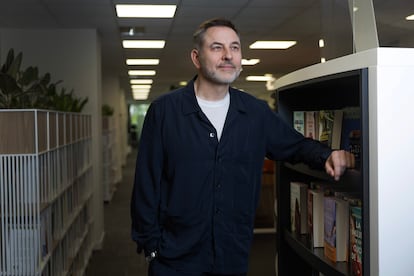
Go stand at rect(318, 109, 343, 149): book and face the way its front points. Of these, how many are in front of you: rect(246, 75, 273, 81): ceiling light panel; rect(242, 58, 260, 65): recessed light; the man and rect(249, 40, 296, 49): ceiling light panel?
1

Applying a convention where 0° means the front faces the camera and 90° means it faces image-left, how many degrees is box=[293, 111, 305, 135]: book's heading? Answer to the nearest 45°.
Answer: approximately 45°

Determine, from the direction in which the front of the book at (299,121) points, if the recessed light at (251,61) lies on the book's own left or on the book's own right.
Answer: on the book's own right

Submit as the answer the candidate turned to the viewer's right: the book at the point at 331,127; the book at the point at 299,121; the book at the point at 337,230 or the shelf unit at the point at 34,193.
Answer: the shelf unit

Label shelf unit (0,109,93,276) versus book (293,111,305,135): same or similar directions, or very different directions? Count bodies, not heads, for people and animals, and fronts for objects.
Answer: very different directions

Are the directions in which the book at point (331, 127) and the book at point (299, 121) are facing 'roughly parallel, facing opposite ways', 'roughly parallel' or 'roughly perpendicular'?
roughly parallel

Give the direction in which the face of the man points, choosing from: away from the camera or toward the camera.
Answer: toward the camera

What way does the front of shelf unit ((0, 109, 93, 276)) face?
to the viewer's right

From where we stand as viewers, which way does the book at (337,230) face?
facing to the left of the viewer

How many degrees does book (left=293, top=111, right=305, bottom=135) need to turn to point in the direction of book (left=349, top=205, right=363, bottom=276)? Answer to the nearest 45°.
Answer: approximately 45° to its left

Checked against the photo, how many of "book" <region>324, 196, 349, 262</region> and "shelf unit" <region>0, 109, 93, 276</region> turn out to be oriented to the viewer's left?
1
